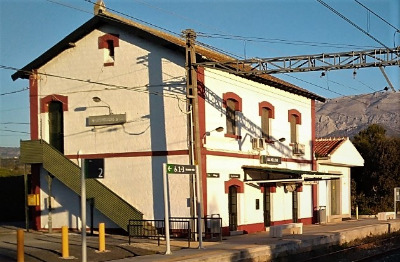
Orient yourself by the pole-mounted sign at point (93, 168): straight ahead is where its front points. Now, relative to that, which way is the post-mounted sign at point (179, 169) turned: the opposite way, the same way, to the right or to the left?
the same way

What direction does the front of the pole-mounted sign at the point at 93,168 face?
toward the camera

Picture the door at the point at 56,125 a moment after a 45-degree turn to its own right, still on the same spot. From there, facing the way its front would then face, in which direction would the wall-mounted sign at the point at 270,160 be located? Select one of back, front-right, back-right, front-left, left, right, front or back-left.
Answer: back

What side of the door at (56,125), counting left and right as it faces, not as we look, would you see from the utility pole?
left

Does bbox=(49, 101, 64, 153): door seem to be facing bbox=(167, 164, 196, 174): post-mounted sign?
no

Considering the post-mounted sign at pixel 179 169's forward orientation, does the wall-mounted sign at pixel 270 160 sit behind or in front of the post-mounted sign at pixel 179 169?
behind

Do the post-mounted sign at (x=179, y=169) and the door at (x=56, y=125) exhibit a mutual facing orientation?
no

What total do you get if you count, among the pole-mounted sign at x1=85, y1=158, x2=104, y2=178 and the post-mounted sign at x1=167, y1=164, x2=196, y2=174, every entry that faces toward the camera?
2

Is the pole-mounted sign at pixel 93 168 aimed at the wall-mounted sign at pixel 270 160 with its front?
no

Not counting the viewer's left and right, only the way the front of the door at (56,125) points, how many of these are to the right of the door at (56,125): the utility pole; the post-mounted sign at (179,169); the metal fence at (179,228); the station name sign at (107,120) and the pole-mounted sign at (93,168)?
0

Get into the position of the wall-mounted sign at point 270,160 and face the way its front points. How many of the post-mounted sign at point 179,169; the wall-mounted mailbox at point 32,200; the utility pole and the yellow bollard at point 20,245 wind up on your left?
0

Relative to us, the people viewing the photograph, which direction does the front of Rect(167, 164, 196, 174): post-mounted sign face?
facing the viewer
